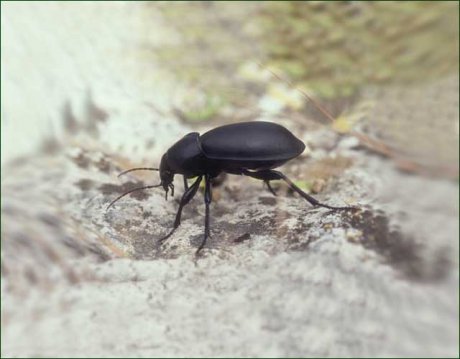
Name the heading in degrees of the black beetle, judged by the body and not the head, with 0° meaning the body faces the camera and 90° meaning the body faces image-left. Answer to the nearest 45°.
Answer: approximately 90°
